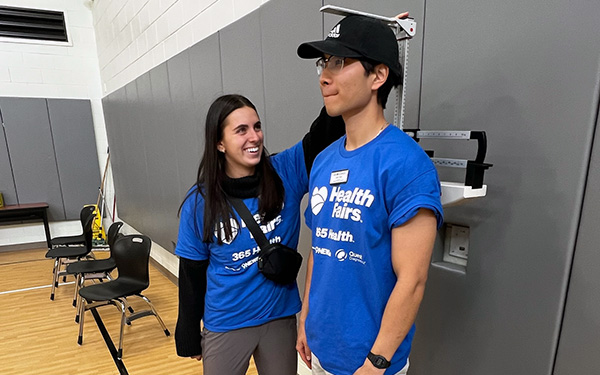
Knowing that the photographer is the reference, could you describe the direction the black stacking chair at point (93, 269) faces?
facing to the left of the viewer

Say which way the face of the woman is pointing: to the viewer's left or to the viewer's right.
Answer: to the viewer's right

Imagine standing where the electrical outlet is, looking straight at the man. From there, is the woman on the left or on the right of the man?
right

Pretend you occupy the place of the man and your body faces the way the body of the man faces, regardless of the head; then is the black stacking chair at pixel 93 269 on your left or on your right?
on your right

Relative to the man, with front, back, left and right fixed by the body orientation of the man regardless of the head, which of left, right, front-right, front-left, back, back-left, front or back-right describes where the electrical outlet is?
back

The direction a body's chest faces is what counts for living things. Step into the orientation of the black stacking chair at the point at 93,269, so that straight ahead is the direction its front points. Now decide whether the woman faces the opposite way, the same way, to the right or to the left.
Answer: to the left

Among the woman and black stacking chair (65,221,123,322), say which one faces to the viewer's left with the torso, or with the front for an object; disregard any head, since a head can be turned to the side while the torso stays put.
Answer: the black stacking chair
